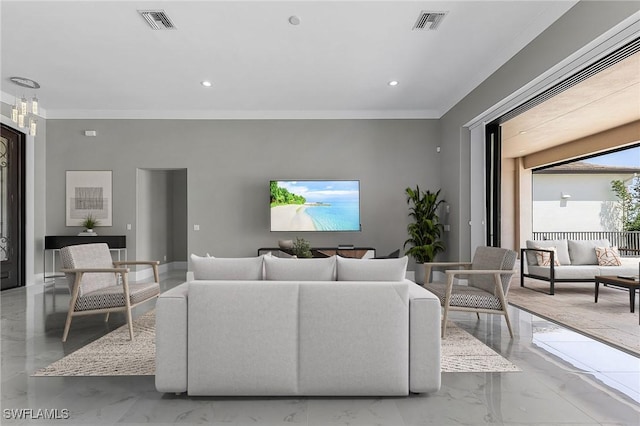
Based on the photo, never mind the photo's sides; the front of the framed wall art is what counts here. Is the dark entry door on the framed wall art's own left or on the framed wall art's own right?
on the framed wall art's own right

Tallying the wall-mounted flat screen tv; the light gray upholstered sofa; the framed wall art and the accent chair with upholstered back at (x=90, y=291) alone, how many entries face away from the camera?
1

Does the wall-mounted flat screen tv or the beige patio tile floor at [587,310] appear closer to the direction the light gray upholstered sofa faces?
the wall-mounted flat screen tv

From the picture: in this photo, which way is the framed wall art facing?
toward the camera

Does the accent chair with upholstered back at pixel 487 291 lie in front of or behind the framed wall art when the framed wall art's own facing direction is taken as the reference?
in front

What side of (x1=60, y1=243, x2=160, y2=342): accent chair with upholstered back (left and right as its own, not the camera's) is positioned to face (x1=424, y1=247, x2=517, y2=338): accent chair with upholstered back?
front

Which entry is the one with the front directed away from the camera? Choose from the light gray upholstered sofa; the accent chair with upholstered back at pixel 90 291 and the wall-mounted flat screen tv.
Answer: the light gray upholstered sofa

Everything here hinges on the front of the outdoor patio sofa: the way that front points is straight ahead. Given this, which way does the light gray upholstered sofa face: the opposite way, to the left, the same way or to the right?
the opposite way

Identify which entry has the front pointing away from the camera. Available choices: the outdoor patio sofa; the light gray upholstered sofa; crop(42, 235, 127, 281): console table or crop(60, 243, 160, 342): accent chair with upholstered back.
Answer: the light gray upholstered sofa

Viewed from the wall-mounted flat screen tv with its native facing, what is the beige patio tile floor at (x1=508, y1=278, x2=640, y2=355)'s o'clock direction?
The beige patio tile floor is roughly at 10 o'clock from the wall-mounted flat screen tv.

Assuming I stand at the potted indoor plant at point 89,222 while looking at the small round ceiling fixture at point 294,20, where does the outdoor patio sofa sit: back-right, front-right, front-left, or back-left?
front-left

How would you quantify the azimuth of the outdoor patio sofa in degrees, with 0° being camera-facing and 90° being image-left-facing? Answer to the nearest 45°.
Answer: approximately 315°

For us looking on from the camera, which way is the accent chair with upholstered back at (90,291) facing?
facing the viewer and to the right of the viewer

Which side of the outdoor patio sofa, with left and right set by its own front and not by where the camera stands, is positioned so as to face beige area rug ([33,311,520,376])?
right

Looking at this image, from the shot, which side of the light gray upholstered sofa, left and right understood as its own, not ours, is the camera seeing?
back

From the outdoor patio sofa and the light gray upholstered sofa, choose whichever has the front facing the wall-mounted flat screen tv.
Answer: the light gray upholstered sofa

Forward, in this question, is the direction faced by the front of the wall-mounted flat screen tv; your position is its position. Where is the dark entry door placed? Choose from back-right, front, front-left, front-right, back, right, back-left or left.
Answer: right

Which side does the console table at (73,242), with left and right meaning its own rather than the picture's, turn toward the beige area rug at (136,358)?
front

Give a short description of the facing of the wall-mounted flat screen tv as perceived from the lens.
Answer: facing the viewer

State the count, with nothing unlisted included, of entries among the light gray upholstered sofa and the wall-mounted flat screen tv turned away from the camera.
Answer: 1

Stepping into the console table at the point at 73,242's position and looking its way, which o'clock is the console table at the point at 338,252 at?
the console table at the point at 338,252 is roughly at 10 o'clock from the console table at the point at 73,242.
